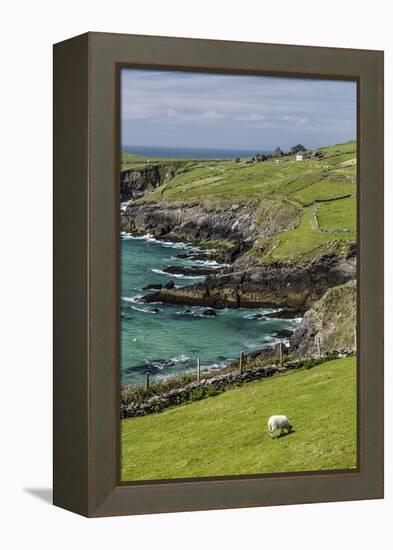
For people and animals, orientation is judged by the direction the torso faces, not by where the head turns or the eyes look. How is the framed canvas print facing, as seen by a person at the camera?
facing the viewer and to the right of the viewer
